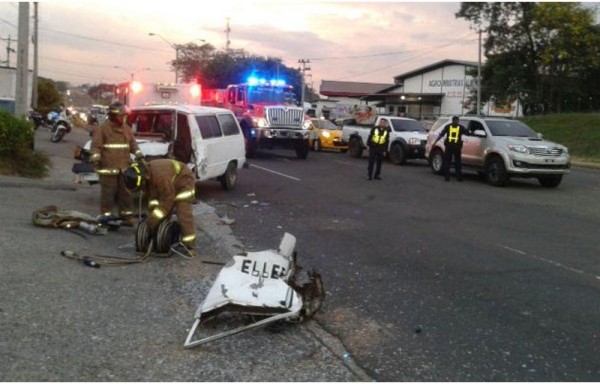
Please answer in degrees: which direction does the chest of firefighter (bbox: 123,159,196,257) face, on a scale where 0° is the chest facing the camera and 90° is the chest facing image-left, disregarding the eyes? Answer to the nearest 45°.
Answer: approximately 90°

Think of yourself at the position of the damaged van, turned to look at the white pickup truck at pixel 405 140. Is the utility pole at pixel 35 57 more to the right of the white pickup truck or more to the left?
left

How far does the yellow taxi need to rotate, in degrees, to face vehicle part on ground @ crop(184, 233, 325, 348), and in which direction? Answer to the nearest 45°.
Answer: approximately 45° to its right

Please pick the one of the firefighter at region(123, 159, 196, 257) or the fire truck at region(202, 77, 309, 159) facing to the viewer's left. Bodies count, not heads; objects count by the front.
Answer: the firefighter

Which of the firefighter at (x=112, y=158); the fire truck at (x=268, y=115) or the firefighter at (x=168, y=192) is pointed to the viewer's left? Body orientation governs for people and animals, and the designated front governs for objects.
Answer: the firefighter at (x=168, y=192)
